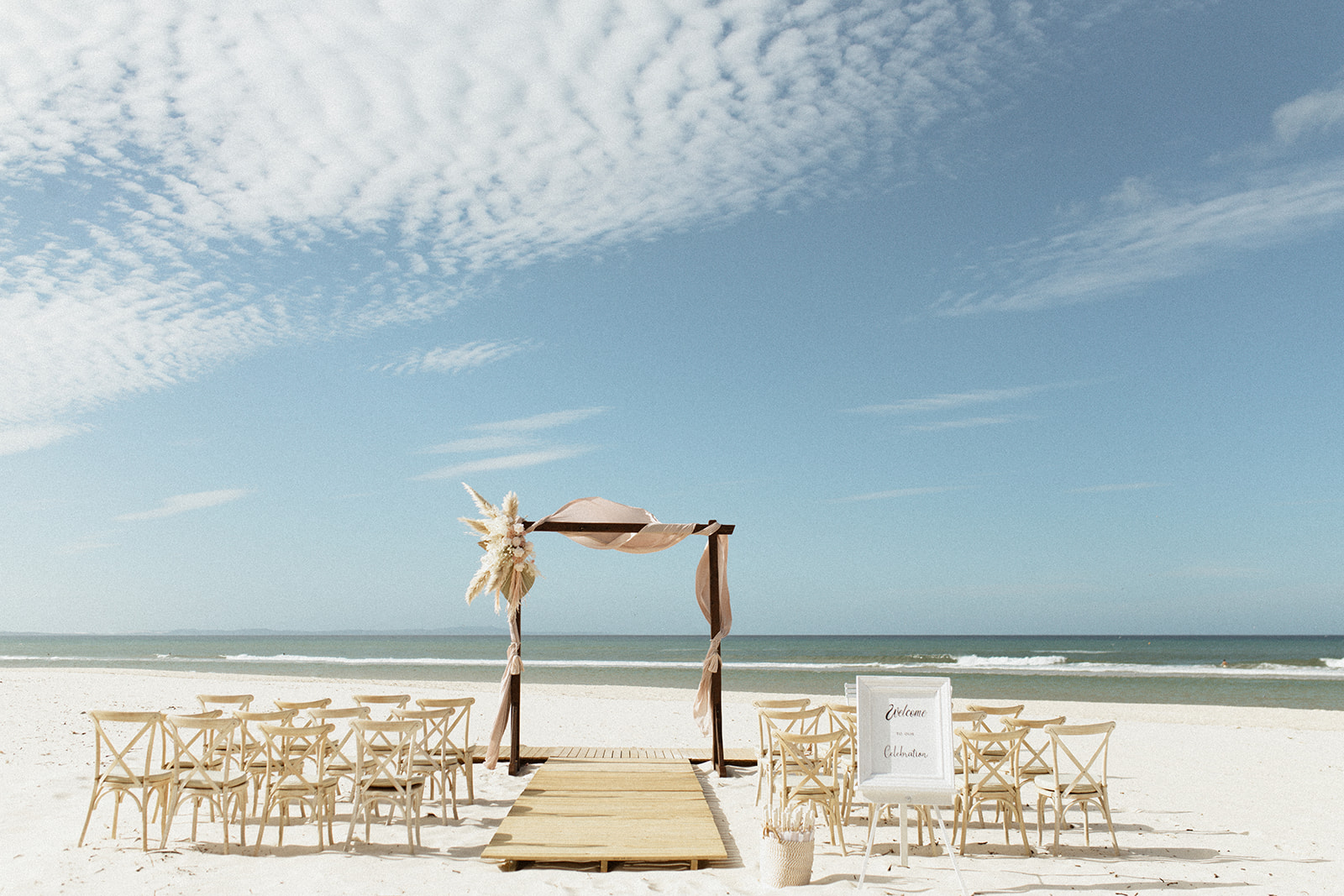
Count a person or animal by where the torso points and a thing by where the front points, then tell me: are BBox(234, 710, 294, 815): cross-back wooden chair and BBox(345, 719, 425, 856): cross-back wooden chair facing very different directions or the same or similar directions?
same or similar directions

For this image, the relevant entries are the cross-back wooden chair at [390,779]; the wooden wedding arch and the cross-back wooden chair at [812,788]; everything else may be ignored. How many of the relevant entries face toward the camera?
1

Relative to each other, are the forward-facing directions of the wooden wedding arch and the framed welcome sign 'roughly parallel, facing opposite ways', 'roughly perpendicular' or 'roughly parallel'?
roughly parallel

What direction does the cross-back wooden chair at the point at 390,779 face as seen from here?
away from the camera

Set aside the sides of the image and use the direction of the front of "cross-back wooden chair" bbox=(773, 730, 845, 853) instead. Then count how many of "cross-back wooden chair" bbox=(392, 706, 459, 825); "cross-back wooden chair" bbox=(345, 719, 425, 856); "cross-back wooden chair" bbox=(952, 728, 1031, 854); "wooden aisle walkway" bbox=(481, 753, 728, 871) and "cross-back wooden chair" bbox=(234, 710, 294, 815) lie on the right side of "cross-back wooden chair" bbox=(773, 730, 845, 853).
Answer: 1

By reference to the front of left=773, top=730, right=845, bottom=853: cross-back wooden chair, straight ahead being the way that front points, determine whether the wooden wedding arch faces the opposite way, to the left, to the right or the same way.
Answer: the opposite way

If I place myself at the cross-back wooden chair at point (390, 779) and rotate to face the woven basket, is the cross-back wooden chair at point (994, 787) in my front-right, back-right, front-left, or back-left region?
front-left

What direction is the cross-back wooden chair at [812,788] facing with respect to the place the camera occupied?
facing away from the viewer

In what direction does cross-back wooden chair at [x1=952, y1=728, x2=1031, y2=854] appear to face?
away from the camera

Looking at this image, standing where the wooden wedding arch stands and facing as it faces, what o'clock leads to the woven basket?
The woven basket is roughly at 12 o'clock from the wooden wedding arch.

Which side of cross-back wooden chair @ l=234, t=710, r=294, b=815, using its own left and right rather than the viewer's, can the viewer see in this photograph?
back
